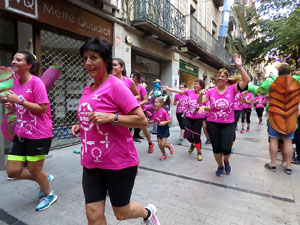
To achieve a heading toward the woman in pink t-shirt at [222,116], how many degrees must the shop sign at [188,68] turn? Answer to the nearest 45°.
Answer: approximately 45° to its right

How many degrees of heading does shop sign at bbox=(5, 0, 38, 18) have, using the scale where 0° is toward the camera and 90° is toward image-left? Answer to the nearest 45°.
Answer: approximately 315°

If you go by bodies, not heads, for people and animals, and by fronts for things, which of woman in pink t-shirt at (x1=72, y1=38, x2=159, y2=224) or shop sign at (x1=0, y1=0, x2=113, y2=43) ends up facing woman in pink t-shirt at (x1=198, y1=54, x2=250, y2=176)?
the shop sign

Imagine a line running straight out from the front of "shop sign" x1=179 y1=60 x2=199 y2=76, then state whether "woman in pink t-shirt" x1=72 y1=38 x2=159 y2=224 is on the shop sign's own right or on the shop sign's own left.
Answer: on the shop sign's own right

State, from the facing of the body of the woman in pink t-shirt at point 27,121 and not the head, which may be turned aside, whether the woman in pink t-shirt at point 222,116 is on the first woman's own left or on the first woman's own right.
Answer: on the first woman's own left

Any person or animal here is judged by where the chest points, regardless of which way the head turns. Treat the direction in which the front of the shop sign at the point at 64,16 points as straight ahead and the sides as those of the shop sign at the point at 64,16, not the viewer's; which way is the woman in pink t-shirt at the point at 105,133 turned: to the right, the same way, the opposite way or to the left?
to the right

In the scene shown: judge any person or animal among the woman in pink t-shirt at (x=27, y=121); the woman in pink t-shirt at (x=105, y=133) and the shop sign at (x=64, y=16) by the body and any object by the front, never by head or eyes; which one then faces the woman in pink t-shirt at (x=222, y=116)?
the shop sign

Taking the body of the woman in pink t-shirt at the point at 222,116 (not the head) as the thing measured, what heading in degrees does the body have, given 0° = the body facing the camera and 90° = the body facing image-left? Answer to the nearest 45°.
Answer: approximately 0°

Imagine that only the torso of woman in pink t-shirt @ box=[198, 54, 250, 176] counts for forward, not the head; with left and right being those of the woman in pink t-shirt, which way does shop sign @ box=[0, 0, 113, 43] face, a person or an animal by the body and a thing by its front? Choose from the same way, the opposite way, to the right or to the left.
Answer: to the left

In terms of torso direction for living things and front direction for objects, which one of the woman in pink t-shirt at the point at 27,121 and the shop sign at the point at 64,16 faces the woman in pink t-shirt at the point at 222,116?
the shop sign
